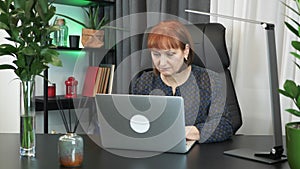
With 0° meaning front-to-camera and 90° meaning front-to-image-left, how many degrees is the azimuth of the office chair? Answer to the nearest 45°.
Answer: approximately 45°

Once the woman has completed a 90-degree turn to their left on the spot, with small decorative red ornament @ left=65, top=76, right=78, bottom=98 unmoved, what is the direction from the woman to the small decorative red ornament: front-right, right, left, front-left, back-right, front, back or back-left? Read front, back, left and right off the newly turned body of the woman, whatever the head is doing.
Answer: back

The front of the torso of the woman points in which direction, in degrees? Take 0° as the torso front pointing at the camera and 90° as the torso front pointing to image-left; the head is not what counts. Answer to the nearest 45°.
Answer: approximately 45°

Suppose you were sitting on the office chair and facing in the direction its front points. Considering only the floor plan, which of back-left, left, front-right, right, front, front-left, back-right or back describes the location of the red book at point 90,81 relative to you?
right

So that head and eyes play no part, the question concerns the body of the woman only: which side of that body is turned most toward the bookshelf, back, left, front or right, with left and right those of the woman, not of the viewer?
right

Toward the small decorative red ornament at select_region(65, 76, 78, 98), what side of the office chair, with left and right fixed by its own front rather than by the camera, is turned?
right
